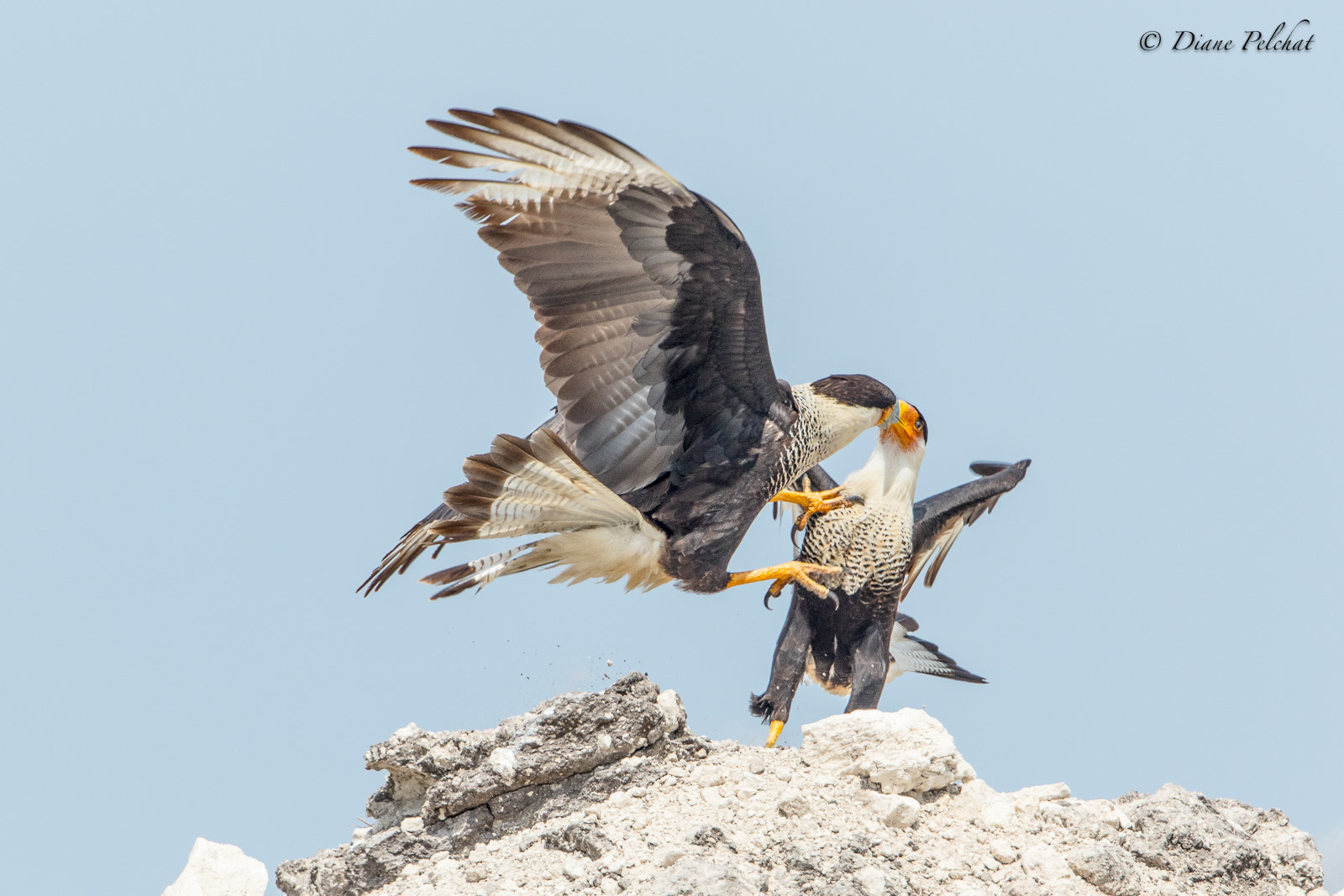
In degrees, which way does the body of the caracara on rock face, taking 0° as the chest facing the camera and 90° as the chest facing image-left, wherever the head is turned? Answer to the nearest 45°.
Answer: approximately 45°

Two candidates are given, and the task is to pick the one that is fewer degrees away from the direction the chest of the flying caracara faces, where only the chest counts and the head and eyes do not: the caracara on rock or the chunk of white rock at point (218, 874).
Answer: the caracara on rock

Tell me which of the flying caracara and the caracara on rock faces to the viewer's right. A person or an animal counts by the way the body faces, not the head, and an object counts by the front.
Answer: the flying caracara

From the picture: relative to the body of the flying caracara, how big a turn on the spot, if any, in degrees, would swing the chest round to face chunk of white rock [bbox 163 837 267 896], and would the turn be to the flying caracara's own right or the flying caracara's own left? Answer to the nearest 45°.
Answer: approximately 180°

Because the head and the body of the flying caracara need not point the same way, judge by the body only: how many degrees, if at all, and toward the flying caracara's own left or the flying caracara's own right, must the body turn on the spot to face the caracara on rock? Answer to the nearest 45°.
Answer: approximately 45° to the flying caracara's own left

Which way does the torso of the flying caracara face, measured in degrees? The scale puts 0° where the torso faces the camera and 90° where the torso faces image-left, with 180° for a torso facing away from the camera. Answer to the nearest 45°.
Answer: approximately 270°

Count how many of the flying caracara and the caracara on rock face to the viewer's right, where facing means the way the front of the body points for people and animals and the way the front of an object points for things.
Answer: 1
